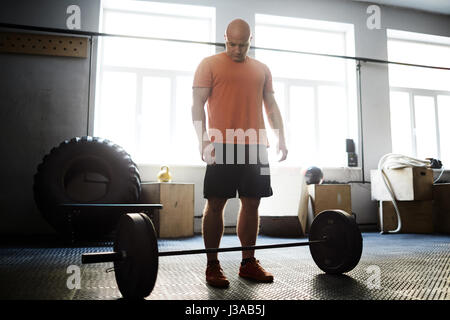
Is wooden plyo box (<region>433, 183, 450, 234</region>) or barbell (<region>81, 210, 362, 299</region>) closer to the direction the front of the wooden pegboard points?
the barbell

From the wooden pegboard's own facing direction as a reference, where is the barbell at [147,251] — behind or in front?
in front

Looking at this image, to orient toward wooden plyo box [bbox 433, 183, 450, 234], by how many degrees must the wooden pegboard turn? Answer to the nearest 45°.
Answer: approximately 90° to its left

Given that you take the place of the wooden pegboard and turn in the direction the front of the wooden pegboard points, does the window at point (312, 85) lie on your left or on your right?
on your left

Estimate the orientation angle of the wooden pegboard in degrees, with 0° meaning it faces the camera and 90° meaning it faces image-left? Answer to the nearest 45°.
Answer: approximately 0°

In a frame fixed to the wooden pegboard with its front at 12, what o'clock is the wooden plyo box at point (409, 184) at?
The wooden plyo box is roughly at 10 o'clock from the wooden pegboard.

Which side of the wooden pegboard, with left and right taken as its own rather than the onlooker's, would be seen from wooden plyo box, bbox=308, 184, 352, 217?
left
